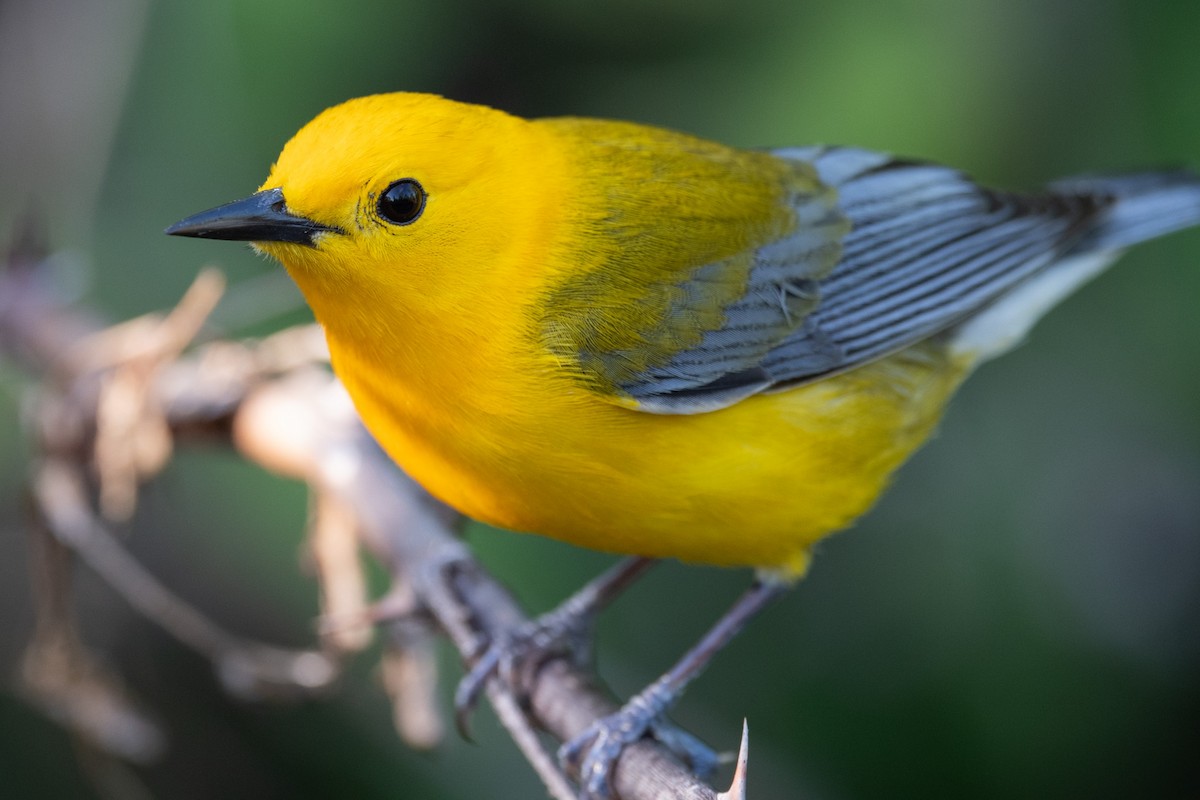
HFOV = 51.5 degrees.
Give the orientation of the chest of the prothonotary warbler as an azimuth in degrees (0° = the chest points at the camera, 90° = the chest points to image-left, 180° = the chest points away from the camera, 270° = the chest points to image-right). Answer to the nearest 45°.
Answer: approximately 90°
